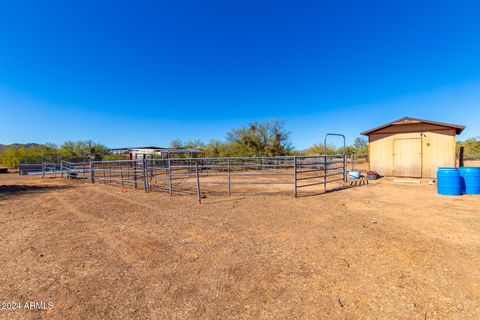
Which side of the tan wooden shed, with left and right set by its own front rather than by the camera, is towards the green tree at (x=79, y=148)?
right

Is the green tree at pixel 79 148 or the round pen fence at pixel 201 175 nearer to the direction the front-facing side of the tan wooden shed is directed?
the round pen fence

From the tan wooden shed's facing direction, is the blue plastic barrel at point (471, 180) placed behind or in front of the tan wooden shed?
in front

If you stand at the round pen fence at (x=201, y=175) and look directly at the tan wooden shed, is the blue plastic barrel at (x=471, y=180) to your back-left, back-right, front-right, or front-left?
front-right

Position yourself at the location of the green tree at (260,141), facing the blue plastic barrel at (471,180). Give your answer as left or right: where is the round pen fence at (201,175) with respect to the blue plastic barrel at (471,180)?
right

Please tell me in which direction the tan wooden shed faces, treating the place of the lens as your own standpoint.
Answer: facing the viewer

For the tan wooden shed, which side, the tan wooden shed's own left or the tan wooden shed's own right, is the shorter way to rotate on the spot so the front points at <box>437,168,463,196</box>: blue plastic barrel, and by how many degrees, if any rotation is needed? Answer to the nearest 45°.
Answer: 0° — it already faces it

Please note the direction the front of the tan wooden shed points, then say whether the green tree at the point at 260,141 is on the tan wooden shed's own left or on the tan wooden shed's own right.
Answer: on the tan wooden shed's own right

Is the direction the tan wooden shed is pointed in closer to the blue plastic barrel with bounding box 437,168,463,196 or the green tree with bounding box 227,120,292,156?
the blue plastic barrel

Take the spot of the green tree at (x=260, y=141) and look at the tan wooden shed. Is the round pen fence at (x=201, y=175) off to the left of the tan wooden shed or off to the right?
right

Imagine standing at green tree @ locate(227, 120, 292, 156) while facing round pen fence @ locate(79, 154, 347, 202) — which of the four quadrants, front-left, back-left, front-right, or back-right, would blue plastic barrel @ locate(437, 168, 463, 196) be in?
front-left

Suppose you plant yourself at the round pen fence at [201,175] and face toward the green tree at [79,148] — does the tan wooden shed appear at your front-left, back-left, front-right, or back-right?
back-right
